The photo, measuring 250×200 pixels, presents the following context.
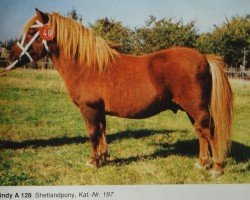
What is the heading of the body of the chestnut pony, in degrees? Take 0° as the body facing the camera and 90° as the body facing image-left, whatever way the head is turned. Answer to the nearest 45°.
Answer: approximately 90°
